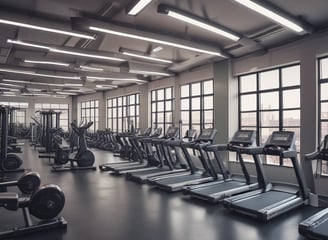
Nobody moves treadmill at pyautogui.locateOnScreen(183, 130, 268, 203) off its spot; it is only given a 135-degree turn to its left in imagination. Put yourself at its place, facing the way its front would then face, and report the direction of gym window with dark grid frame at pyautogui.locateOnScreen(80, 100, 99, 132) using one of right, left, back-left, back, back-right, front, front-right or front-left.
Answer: front-right

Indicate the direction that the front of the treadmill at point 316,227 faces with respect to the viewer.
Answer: facing away from the viewer and to the right of the viewer

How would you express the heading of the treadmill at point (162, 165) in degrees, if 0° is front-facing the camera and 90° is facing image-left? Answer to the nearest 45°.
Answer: approximately 225°

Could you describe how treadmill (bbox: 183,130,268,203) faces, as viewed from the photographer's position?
facing away from the viewer and to the right of the viewer

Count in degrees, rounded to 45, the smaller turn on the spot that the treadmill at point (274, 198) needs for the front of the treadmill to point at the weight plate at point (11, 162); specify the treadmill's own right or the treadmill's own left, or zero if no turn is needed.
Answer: approximately 135° to the treadmill's own left

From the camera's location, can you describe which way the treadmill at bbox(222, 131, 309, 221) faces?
facing away from the viewer and to the right of the viewer

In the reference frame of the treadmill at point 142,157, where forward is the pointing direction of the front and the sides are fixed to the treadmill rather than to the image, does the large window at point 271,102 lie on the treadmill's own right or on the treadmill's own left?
on the treadmill's own right

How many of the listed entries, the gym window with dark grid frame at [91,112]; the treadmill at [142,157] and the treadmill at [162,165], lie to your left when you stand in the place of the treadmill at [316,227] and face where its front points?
3

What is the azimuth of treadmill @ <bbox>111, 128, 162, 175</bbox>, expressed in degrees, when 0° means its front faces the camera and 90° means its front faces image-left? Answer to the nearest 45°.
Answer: approximately 225°

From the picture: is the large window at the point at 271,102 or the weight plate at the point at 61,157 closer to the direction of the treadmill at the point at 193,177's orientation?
the large window
